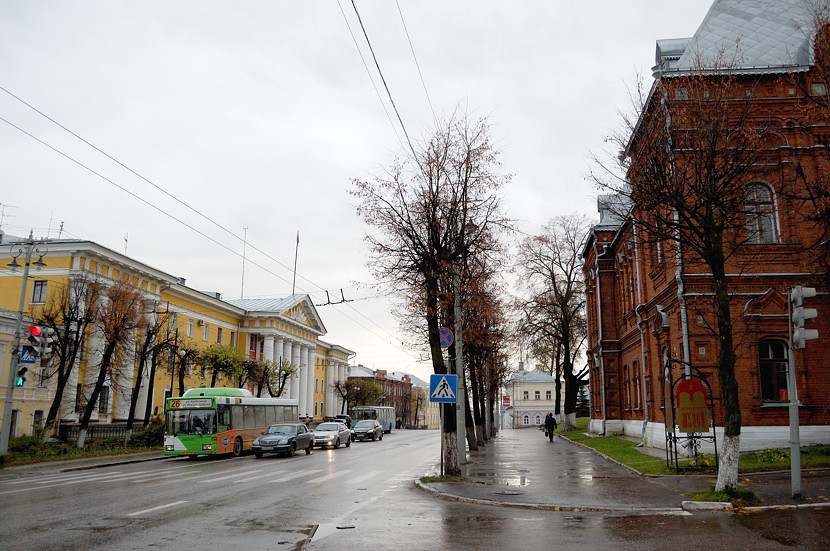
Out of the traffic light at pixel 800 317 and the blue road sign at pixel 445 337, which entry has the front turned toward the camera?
the blue road sign

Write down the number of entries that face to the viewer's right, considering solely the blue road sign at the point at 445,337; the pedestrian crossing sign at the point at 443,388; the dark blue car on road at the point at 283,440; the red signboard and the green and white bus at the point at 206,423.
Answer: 0

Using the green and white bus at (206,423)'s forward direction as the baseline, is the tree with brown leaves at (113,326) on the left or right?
on its right

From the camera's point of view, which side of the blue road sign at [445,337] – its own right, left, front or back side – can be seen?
front

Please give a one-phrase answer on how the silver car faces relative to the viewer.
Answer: facing the viewer and to the left of the viewer

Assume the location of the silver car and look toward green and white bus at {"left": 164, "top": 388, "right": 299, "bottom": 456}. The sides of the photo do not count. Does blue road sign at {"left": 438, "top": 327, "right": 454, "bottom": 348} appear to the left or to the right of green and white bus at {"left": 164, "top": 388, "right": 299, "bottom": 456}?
left

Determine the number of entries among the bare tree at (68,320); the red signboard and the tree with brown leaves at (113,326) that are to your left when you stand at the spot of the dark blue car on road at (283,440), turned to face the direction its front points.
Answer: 1

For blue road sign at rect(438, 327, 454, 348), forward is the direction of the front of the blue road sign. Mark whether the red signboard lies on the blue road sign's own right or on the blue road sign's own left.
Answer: on the blue road sign's own left

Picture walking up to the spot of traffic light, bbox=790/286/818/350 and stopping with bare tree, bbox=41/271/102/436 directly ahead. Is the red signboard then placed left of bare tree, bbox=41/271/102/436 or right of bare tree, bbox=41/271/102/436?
right

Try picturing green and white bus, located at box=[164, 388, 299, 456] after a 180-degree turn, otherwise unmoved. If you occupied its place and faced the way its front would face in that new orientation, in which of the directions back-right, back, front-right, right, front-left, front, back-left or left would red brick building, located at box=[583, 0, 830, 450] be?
right

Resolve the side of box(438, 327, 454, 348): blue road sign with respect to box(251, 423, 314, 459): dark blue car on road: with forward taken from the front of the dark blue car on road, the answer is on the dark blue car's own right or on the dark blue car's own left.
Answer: on the dark blue car's own left

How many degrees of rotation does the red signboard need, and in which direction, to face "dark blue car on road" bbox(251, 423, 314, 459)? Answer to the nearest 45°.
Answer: approximately 135° to its right

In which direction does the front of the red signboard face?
toward the camera

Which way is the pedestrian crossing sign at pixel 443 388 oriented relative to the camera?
toward the camera
